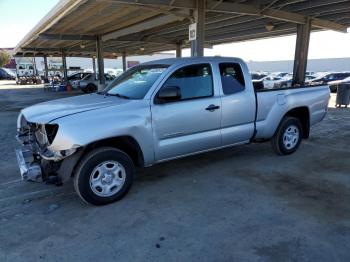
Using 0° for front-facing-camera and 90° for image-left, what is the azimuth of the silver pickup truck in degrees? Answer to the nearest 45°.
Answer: approximately 45°

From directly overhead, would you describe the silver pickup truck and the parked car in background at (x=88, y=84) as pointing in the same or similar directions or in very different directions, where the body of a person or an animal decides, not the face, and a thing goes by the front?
same or similar directions

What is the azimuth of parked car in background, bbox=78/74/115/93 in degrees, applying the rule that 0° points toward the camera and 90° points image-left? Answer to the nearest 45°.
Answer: approximately 45°

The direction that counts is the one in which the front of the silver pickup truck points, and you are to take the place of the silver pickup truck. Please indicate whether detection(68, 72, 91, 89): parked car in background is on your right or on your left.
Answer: on your right

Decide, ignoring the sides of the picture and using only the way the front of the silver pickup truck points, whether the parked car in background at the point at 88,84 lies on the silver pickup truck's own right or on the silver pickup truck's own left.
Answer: on the silver pickup truck's own right

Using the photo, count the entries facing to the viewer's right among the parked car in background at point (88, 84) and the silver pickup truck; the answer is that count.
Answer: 0

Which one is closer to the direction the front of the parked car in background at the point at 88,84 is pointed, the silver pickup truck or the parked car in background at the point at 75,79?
the silver pickup truck
